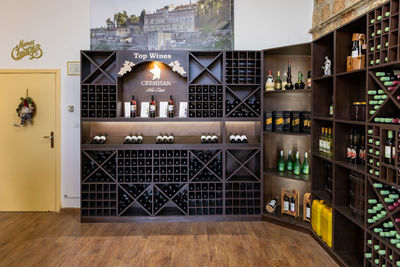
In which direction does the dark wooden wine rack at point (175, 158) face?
toward the camera

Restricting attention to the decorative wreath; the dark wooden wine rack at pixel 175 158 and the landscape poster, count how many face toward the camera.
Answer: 3

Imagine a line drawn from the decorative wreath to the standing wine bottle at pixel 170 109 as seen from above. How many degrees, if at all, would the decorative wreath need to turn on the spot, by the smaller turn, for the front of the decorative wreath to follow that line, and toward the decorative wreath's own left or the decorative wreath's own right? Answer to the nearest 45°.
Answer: approximately 45° to the decorative wreath's own left

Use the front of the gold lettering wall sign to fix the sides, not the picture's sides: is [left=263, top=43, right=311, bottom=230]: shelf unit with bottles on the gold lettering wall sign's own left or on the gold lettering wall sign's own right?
on the gold lettering wall sign's own left

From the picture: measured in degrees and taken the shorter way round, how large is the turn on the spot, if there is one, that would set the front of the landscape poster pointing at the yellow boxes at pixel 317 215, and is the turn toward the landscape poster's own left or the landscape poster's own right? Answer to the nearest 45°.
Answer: approximately 45° to the landscape poster's own left

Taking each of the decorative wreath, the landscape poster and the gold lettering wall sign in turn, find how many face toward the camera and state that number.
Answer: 3

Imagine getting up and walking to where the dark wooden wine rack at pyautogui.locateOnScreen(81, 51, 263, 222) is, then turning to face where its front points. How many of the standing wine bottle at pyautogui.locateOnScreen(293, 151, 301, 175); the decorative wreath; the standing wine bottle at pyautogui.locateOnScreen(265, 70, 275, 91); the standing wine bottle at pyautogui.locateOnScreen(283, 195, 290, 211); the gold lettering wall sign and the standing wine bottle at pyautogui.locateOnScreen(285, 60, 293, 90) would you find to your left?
4

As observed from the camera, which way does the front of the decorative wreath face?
facing the viewer

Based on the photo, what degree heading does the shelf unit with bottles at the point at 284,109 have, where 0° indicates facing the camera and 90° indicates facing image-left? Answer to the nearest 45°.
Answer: approximately 45°

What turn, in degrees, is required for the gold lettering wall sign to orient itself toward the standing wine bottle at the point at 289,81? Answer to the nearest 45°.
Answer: approximately 45° to its left

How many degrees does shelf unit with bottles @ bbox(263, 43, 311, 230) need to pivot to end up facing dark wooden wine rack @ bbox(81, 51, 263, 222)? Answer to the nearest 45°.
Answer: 0° — it already faces it

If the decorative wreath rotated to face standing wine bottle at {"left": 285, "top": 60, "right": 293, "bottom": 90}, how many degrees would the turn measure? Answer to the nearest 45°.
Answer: approximately 45° to its left

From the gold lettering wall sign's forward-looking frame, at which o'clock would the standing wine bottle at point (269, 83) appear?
The standing wine bottle is roughly at 10 o'clock from the gold lettering wall sign.
